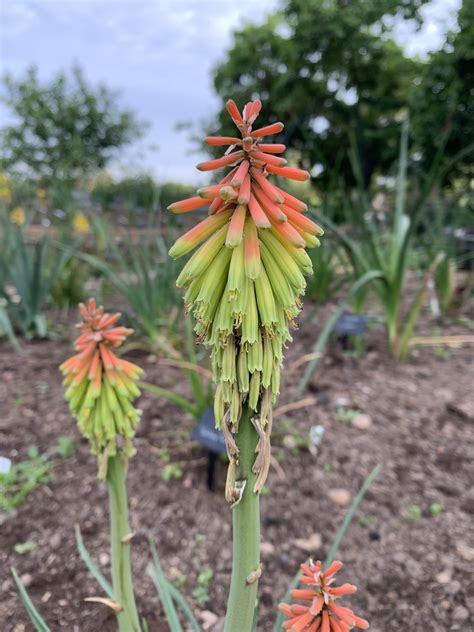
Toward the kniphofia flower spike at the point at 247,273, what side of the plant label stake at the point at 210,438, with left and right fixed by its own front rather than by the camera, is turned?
front

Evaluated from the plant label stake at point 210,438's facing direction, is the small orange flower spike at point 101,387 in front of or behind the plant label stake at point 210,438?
in front

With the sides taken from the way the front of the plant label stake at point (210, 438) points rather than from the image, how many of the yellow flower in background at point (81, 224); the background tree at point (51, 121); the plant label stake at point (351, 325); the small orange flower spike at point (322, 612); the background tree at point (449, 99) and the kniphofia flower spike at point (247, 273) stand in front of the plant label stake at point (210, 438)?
2

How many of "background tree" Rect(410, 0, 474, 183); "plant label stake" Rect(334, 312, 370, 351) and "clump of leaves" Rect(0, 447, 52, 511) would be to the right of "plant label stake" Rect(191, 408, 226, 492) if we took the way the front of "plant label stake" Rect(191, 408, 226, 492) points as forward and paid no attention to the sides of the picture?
1

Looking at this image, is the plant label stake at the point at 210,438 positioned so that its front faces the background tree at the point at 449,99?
no

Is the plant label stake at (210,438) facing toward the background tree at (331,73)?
no

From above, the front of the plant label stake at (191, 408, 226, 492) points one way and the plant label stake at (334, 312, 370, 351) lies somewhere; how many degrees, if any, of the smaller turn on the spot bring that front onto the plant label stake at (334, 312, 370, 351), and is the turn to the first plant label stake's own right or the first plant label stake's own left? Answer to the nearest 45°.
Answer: approximately 135° to the first plant label stake's own left

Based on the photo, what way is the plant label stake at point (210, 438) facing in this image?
toward the camera

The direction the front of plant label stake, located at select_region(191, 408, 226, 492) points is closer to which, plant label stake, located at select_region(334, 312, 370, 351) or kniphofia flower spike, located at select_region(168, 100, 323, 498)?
the kniphofia flower spike

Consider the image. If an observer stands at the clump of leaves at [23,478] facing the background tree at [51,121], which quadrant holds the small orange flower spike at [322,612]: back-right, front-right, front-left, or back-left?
back-right

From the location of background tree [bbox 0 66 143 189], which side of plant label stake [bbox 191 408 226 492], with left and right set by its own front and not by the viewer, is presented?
back

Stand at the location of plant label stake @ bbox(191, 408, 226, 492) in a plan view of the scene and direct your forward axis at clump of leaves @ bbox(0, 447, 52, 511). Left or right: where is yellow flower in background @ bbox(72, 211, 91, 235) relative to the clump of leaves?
right

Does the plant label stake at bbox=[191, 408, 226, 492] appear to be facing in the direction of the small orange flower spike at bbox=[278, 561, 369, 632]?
yes

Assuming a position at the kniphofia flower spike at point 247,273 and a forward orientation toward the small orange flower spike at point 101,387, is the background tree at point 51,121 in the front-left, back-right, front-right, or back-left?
front-right

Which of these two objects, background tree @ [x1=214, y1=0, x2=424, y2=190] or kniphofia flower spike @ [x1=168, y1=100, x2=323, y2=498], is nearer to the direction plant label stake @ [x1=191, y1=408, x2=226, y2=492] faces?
the kniphofia flower spike

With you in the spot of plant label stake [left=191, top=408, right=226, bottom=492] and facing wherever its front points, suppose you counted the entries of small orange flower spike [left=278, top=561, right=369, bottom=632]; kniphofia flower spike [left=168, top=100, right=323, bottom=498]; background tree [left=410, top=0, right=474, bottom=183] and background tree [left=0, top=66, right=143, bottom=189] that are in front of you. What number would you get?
2

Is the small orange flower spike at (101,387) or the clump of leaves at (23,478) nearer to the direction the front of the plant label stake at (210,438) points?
the small orange flower spike

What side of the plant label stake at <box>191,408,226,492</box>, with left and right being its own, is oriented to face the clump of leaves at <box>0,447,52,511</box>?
right

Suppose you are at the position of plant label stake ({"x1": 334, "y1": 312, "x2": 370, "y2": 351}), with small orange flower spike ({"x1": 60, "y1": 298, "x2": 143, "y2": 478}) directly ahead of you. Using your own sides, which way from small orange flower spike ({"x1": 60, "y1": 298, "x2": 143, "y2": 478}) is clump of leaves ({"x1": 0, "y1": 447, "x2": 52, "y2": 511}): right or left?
right
